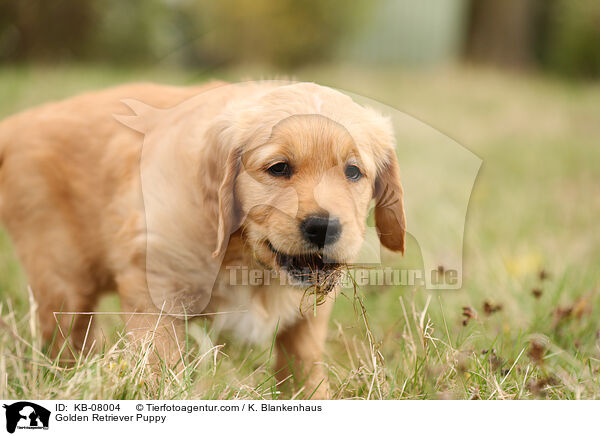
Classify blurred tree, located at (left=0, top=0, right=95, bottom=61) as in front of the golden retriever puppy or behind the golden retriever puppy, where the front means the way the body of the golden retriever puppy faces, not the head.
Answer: behind

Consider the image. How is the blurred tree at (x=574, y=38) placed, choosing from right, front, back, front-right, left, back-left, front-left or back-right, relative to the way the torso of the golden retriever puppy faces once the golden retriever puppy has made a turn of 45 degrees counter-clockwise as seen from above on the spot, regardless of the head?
front-left

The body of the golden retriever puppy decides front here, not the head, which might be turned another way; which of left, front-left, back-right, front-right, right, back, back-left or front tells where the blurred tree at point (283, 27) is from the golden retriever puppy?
back-left

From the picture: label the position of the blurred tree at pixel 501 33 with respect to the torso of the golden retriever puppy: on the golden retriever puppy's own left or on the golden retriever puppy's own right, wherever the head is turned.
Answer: on the golden retriever puppy's own left

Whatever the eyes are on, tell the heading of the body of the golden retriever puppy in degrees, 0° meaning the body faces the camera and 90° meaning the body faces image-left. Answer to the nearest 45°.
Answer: approximately 315°
